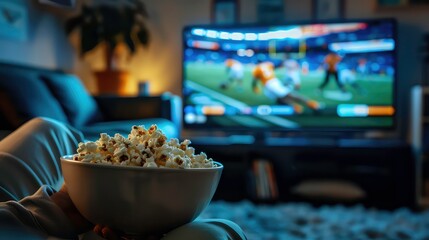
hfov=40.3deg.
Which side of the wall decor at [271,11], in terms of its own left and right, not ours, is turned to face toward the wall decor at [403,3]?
left

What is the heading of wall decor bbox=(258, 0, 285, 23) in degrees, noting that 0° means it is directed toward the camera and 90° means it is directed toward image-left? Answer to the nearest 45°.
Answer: approximately 0°

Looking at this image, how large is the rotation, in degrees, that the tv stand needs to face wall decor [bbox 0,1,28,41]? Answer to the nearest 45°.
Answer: approximately 90° to its right

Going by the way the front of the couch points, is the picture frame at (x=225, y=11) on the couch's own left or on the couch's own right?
on the couch's own left

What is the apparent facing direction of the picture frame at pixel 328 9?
toward the camera

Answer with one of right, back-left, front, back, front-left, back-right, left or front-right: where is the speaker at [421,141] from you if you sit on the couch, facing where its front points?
front-left

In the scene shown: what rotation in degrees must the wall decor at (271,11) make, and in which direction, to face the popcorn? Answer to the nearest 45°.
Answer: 0° — it already faces it

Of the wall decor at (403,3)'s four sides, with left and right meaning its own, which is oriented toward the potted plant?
right

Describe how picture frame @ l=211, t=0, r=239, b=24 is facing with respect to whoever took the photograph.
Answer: facing the viewer

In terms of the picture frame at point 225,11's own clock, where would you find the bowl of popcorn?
The bowl of popcorn is roughly at 12 o'clock from the picture frame.

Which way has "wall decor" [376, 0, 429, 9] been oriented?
toward the camera

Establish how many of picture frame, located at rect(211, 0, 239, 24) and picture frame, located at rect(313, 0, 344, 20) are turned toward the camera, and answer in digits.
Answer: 2

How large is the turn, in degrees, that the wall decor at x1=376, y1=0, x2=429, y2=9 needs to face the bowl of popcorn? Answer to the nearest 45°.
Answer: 0° — it already faces it

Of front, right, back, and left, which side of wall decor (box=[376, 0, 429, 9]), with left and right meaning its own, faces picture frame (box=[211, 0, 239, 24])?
right

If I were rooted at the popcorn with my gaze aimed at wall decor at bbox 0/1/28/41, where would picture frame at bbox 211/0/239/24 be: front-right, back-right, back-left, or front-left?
front-right

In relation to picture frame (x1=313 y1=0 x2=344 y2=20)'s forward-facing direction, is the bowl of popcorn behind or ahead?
ahead

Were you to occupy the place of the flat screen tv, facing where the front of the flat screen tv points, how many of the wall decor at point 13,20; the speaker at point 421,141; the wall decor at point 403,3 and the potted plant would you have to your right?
2
